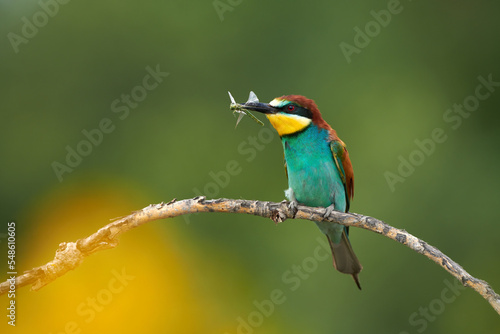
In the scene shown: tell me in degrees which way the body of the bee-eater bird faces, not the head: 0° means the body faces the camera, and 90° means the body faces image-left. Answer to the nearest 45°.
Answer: approximately 45°
